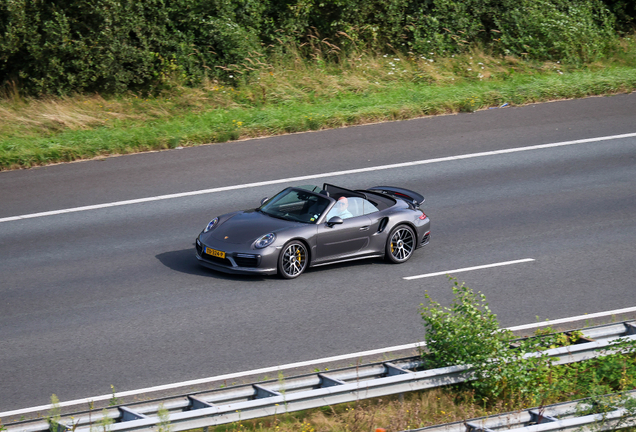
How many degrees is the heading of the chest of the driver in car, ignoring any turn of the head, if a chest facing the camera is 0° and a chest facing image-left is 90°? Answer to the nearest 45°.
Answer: approximately 45°

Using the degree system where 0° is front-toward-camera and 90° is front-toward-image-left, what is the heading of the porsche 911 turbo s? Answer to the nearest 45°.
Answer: approximately 45°
